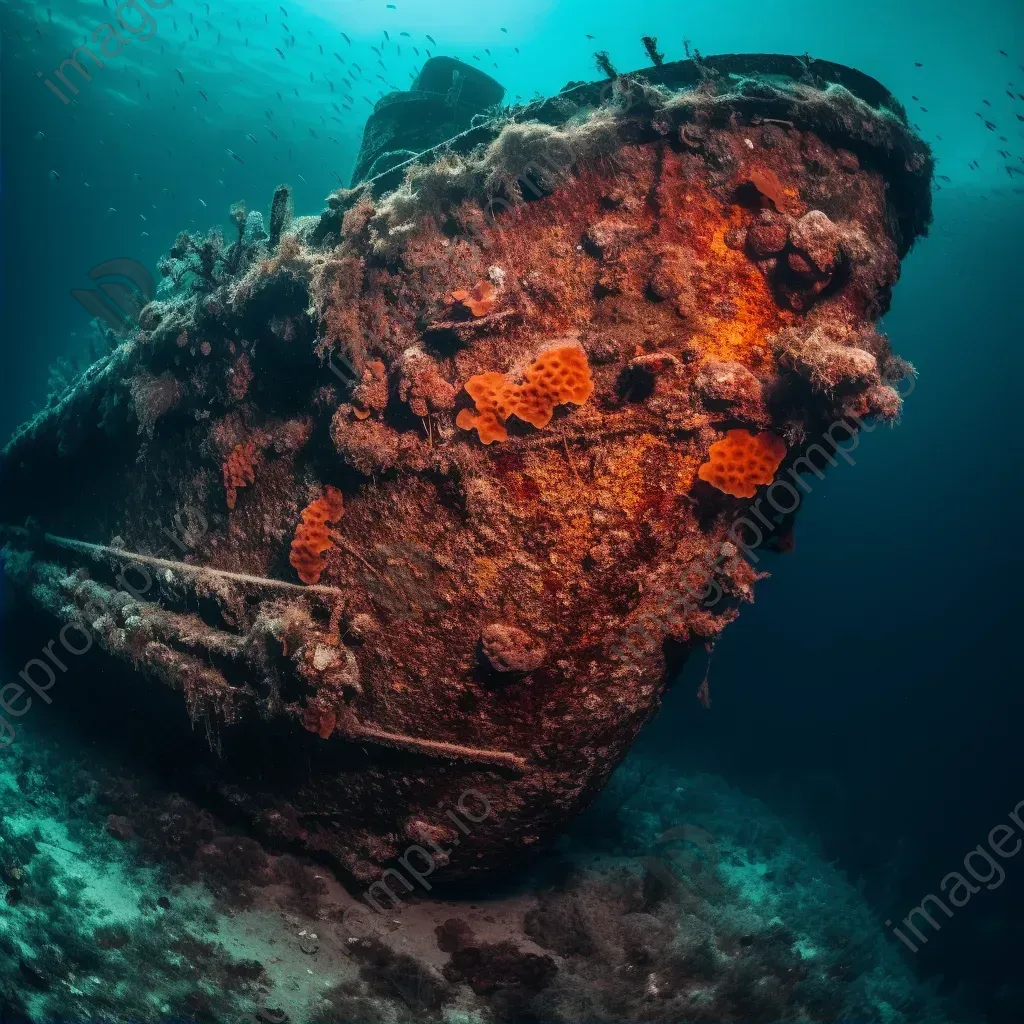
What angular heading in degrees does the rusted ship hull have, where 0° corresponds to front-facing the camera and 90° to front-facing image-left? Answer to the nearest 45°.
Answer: approximately 315°
